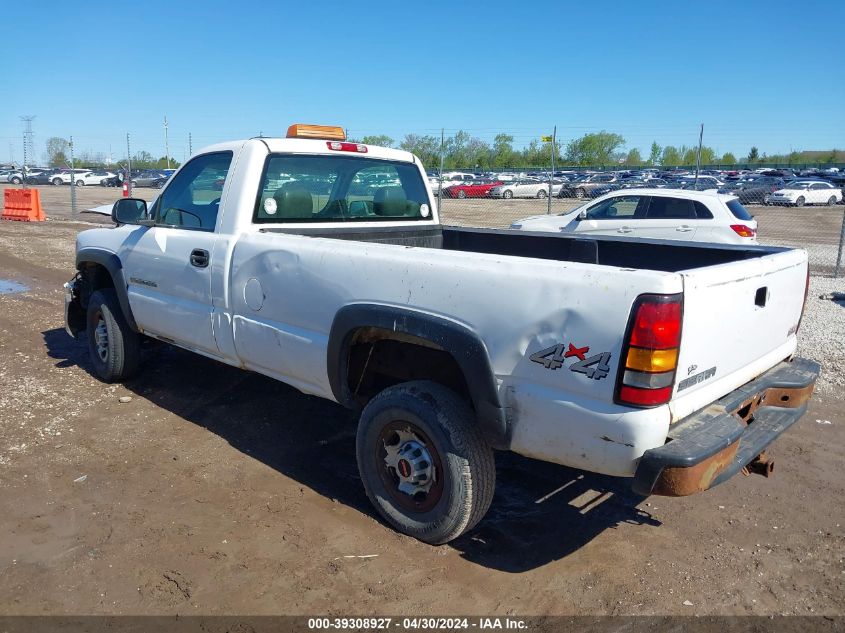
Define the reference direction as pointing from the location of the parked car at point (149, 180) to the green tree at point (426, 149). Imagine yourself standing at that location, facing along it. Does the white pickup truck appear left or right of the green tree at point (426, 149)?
right

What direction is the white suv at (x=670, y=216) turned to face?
to the viewer's left

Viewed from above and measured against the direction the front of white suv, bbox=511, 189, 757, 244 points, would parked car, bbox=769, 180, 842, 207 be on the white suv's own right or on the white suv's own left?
on the white suv's own right

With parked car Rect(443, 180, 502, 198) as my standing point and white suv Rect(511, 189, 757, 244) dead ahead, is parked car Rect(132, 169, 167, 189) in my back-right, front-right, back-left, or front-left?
back-right

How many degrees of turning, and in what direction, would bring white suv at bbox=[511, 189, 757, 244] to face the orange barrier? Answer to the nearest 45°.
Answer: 0° — it already faces it

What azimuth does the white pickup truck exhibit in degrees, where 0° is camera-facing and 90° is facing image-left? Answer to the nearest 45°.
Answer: approximately 135°

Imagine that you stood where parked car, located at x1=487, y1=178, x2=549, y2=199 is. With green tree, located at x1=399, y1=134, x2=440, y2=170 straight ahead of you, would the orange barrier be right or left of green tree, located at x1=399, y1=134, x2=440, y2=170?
left

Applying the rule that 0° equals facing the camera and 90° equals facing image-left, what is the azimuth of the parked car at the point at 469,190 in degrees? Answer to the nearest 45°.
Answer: approximately 45°

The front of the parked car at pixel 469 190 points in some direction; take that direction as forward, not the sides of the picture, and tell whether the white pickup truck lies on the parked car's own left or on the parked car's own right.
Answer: on the parked car's own left
